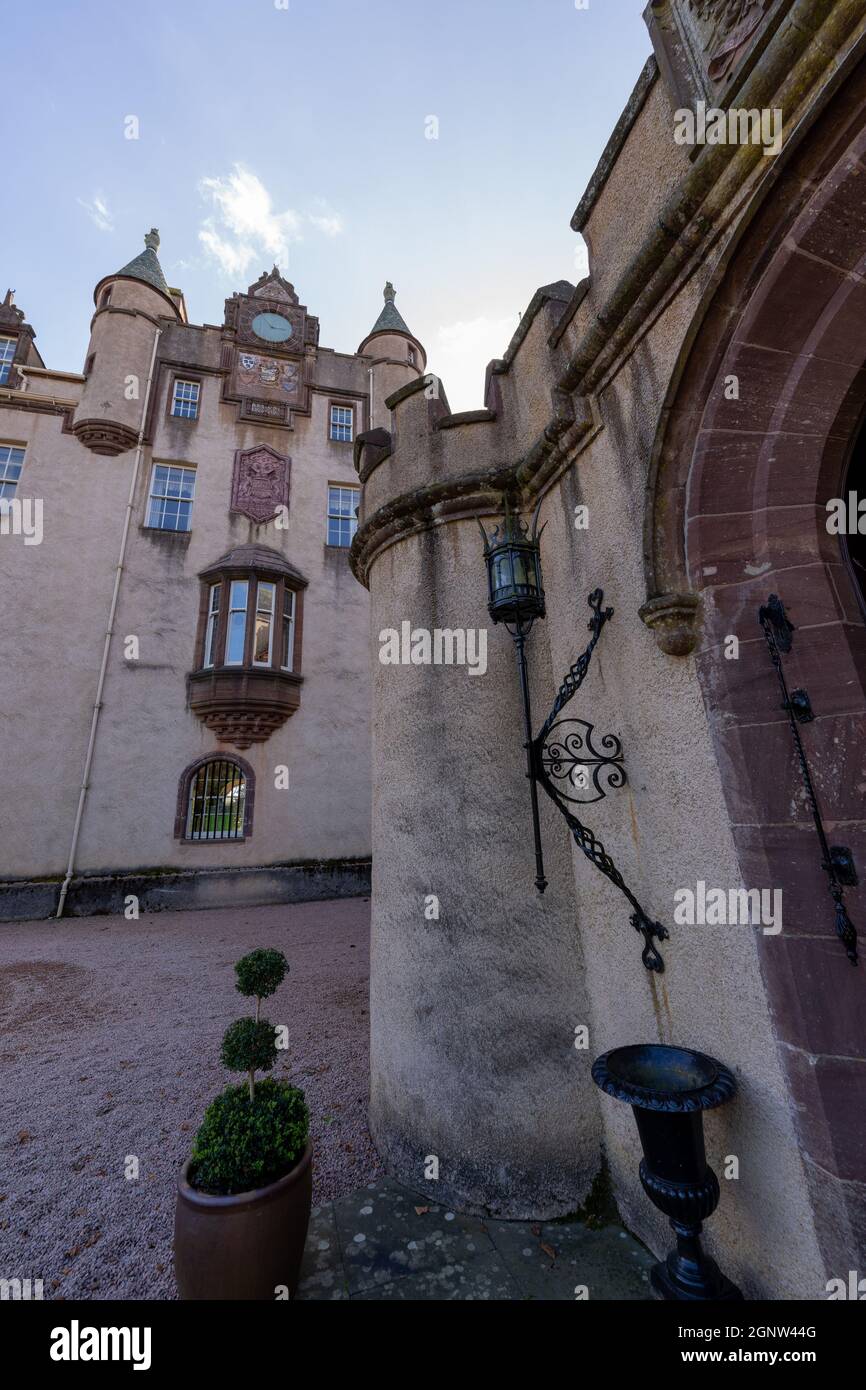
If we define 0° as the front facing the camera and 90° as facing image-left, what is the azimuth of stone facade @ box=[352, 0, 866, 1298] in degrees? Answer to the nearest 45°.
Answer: approximately 45°

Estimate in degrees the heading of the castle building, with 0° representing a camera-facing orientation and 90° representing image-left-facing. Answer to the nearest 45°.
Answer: approximately 0°

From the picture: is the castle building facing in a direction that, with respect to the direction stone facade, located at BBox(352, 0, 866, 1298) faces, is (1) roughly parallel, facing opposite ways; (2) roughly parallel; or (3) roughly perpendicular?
roughly perpendicular

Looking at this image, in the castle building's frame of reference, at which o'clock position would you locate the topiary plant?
The topiary plant is roughly at 12 o'clock from the castle building.

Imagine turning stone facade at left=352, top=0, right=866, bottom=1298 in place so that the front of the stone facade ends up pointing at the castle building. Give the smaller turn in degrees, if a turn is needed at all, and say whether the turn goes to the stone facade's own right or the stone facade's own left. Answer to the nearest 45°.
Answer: approximately 90° to the stone facade's own right
